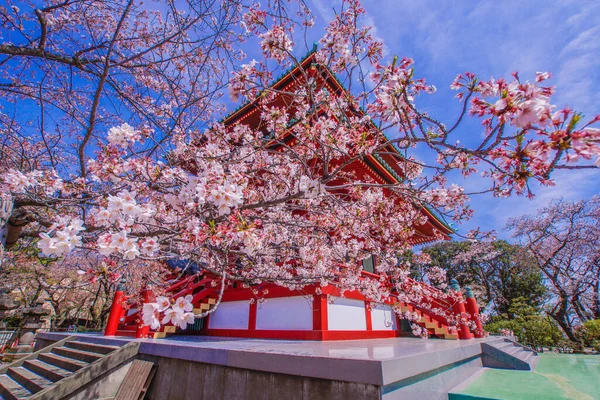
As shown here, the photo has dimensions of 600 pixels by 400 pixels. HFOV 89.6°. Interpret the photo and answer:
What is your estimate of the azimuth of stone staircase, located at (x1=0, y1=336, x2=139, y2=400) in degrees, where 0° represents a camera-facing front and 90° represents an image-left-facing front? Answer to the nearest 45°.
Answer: approximately 45°

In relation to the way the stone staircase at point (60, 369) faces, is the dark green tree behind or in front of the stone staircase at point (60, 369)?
behind

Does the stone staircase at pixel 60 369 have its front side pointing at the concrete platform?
no

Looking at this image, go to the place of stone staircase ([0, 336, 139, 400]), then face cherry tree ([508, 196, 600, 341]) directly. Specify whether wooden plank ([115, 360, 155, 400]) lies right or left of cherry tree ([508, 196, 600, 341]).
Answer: right

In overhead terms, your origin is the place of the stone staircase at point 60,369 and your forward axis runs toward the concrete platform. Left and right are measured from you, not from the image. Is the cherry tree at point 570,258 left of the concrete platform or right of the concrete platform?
left

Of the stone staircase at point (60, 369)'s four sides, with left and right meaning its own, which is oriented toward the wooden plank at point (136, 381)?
left

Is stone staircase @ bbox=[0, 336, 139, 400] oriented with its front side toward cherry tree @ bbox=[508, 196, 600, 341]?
no
